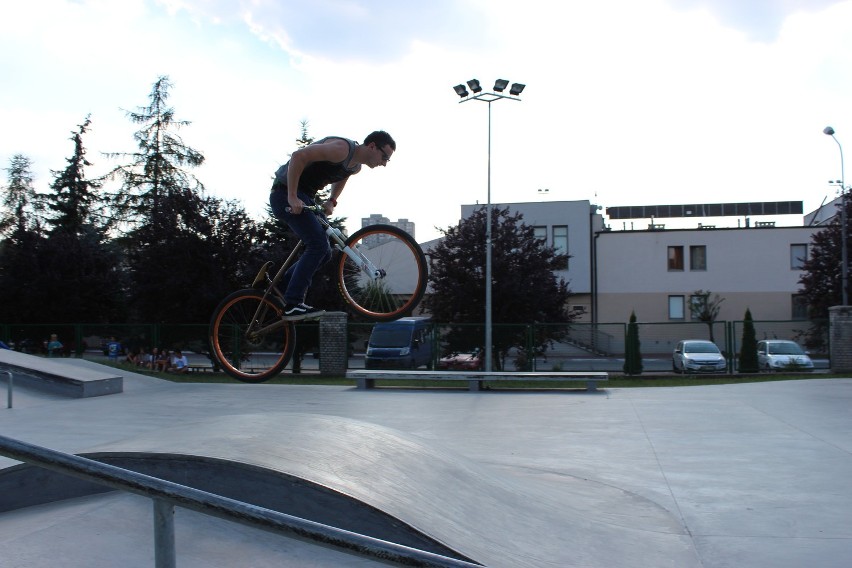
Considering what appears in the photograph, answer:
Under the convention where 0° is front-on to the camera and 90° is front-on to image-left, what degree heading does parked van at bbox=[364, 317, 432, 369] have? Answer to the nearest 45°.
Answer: approximately 45°

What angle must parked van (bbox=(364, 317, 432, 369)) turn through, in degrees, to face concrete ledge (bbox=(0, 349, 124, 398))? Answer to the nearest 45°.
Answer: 0° — it already faces it

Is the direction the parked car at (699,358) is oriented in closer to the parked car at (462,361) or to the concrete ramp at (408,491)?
the concrete ramp

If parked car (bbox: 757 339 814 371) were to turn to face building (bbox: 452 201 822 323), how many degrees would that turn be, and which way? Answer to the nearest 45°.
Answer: approximately 135° to its left

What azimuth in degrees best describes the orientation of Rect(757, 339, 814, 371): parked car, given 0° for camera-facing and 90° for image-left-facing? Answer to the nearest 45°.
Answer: approximately 315°

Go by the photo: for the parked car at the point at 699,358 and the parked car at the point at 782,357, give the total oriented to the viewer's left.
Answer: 0

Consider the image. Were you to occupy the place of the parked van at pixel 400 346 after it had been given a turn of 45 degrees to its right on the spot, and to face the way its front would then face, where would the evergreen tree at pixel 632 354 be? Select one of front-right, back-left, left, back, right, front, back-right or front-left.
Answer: back

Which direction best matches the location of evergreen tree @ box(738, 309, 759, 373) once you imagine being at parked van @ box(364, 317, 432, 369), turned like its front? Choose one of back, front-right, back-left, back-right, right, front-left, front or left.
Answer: back-left

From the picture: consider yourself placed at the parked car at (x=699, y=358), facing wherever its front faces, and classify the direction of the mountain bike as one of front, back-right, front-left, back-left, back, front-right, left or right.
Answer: front-right

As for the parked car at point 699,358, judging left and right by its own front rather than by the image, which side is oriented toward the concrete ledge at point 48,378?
right

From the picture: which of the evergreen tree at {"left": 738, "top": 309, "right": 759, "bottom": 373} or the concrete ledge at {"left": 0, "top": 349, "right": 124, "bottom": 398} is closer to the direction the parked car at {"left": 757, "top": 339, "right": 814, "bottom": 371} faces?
the concrete ledge

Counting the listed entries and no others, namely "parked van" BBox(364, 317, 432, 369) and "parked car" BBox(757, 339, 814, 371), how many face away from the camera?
0

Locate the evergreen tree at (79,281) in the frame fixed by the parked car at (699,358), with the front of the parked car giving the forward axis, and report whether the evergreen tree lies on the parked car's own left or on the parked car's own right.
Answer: on the parked car's own right
